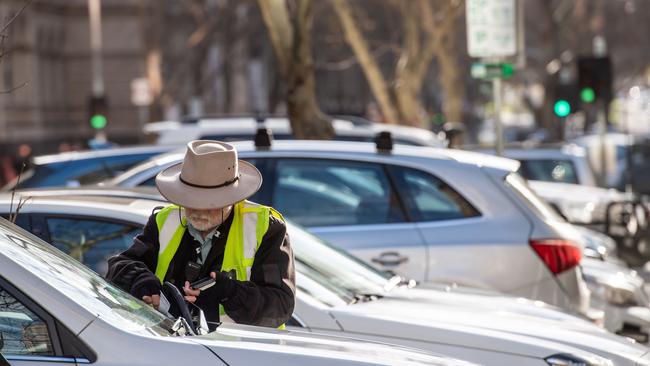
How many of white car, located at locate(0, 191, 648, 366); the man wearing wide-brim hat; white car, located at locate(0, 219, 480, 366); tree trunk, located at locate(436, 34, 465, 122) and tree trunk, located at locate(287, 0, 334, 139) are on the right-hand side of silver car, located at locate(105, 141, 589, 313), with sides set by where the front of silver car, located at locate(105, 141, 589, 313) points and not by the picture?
2

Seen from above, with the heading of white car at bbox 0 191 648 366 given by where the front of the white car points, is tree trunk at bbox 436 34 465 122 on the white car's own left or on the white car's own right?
on the white car's own left

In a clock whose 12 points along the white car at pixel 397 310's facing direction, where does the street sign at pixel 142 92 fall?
The street sign is roughly at 7 o'clock from the white car.

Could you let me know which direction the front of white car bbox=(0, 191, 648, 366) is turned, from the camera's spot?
facing the viewer and to the right of the viewer

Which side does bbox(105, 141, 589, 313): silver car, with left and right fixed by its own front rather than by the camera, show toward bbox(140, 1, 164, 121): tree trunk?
right

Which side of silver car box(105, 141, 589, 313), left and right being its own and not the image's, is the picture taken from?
left

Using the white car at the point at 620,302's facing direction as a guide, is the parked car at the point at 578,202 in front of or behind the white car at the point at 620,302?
behind

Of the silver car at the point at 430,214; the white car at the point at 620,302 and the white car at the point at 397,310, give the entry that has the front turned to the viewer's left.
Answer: the silver car at the point at 430,214
